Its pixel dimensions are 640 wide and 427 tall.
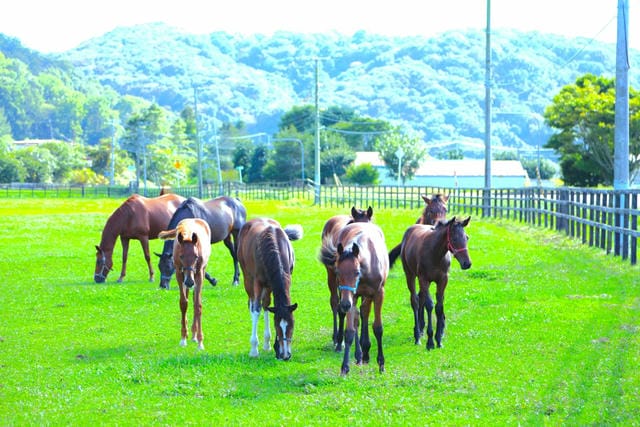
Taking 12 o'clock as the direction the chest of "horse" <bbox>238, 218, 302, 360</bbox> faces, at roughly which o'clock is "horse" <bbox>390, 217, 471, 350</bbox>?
"horse" <bbox>390, 217, 471, 350</bbox> is roughly at 9 o'clock from "horse" <bbox>238, 218, 302, 360</bbox>.

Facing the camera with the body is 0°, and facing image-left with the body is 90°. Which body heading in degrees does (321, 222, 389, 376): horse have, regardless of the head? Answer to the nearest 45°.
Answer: approximately 0°

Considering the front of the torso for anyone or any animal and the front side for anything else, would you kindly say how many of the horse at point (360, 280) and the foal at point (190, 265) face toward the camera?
2

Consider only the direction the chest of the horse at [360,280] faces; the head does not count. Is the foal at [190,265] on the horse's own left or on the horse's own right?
on the horse's own right

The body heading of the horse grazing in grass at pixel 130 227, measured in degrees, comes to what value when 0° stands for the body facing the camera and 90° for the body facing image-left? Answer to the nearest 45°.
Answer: approximately 45°

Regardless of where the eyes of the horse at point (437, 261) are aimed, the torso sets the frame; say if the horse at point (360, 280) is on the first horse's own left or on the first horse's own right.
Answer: on the first horse's own right

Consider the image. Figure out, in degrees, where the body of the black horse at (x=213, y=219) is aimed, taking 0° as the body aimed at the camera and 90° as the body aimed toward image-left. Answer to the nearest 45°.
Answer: approximately 45°

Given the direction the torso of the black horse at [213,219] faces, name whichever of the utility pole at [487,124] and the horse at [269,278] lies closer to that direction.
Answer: the horse

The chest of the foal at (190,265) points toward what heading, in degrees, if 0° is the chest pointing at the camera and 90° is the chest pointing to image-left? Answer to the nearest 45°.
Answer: approximately 0°

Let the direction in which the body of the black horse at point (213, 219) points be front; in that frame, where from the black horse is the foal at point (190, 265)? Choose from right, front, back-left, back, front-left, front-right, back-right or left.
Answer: front-left

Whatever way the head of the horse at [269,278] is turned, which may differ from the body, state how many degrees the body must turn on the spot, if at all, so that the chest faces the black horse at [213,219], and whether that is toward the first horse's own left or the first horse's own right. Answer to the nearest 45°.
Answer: approximately 180°

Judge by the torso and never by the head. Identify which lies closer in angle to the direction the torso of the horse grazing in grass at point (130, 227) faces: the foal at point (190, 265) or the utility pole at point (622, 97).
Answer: the foal
